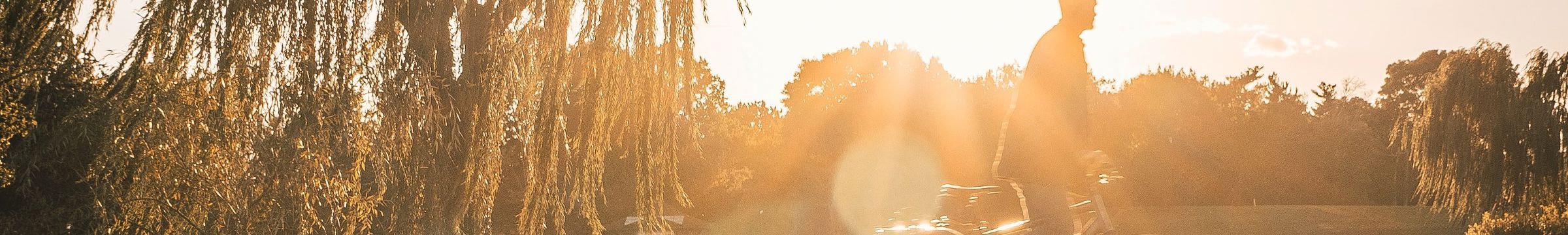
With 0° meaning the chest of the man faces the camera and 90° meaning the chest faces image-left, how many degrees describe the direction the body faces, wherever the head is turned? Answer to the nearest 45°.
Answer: approximately 270°

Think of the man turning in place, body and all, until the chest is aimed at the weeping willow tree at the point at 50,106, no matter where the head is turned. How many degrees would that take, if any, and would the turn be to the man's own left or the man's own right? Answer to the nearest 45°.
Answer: approximately 180°

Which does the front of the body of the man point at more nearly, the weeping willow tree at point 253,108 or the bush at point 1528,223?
the bush

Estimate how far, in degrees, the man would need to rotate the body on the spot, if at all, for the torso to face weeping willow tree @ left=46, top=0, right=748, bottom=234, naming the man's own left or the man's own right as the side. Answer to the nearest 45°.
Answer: approximately 180°

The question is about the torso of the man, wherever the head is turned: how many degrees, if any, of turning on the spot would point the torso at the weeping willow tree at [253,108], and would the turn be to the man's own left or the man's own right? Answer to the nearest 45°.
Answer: approximately 180°

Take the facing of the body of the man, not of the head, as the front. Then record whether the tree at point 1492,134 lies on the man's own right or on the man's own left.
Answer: on the man's own left

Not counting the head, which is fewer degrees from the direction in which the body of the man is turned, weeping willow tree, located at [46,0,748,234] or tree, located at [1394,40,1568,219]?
the tree

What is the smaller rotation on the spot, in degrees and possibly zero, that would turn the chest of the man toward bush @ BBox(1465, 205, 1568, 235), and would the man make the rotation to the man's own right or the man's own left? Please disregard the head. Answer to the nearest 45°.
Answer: approximately 45° to the man's own left
